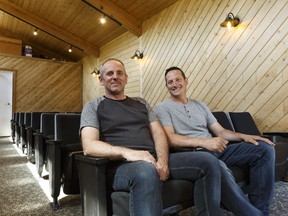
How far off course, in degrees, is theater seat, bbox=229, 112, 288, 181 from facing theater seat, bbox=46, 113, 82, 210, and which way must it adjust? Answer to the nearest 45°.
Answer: approximately 90° to its right

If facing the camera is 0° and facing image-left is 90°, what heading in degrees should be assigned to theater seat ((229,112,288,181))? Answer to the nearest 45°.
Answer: approximately 315°

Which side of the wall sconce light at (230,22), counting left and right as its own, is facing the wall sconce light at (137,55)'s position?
right
